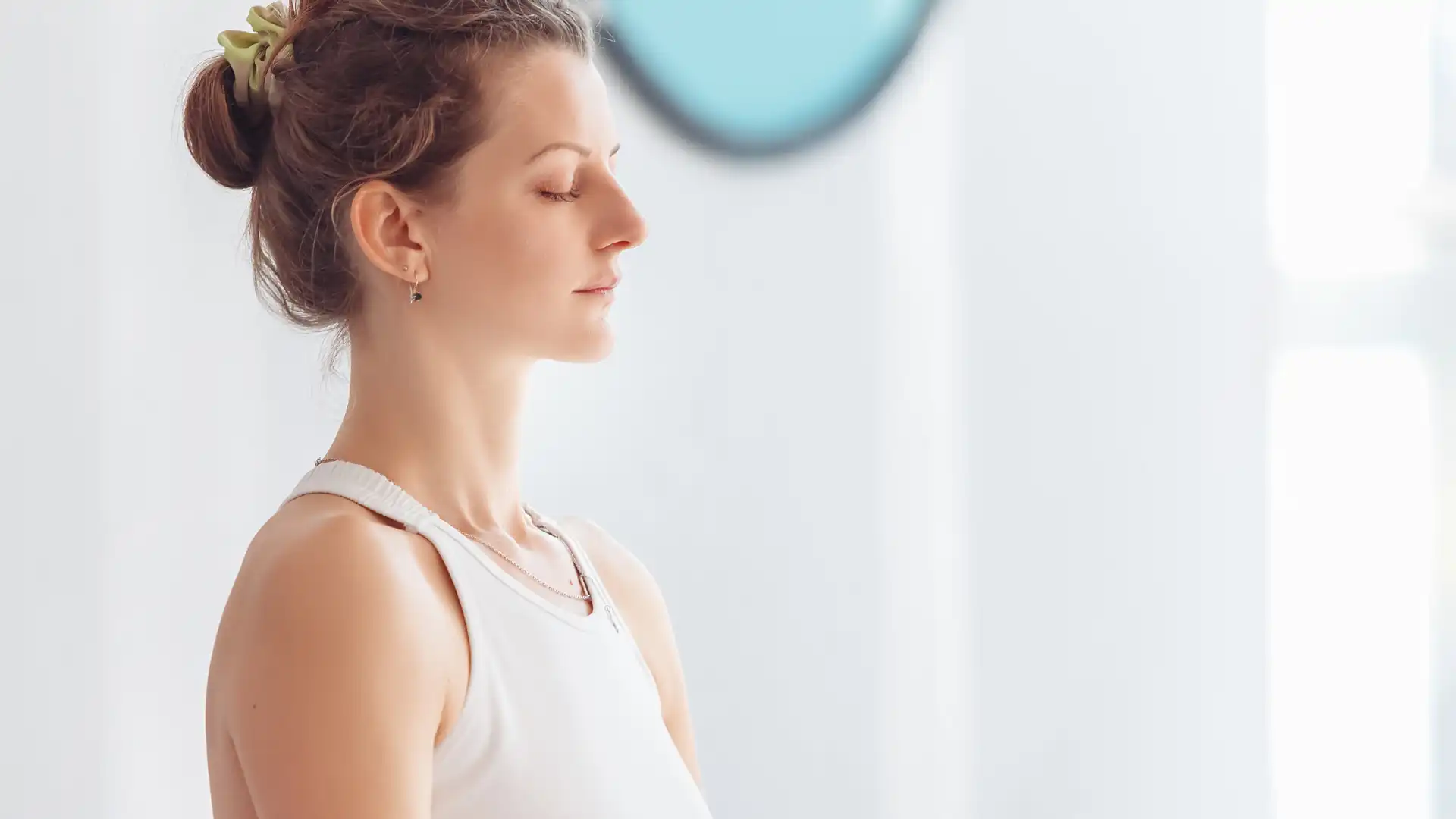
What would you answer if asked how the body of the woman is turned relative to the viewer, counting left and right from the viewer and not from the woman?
facing the viewer and to the right of the viewer

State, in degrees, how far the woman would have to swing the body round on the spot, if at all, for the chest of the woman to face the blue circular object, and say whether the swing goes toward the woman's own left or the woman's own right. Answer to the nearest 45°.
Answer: approximately 90° to the woman's own left

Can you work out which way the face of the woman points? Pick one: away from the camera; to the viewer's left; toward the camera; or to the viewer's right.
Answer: to the viewer's right
